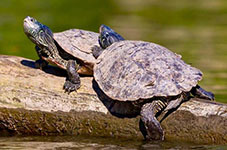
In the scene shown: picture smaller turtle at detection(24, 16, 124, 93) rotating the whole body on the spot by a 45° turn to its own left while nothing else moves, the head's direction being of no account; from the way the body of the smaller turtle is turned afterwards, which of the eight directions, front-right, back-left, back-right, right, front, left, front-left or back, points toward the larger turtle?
front-left

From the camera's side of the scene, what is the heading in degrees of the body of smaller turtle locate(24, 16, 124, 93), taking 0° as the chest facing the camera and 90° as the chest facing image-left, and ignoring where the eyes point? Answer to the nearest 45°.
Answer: approximately 45°

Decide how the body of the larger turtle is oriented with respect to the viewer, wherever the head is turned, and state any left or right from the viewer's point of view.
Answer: facing away from the viewer and to the left of the viewer
